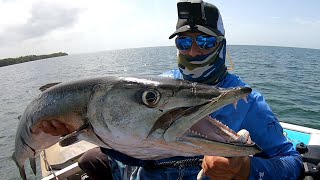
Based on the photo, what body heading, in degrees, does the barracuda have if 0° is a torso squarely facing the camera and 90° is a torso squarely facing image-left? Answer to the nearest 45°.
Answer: approximately 270°
